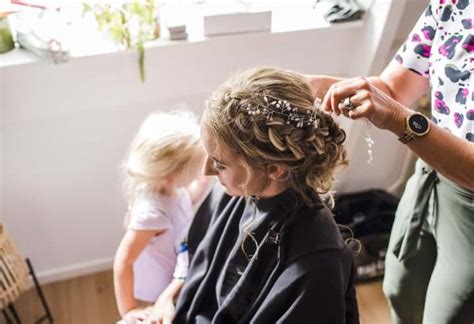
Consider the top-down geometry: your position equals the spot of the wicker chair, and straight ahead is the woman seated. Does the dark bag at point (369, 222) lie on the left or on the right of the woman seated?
left

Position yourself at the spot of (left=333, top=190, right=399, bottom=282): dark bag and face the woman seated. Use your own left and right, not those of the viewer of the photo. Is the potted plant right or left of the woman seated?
right

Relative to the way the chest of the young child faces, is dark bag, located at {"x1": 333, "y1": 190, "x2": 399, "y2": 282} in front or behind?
in front

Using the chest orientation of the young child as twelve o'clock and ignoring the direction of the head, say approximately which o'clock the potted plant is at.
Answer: The potted plant is roughly at 9 o'clock from the young child.

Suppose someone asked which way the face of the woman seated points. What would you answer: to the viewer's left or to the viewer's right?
to the viewer's left

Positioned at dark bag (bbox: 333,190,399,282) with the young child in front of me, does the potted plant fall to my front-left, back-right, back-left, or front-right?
front-right

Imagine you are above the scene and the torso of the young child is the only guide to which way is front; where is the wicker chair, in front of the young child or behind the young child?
behind

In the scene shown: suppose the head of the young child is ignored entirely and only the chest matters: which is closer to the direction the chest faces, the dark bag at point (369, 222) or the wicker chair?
the dark bag

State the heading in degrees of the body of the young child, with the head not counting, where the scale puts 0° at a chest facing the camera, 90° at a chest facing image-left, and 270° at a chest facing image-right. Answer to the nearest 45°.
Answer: approximately 270°

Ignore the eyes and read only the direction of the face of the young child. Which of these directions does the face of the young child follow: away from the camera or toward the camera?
away from the camera
